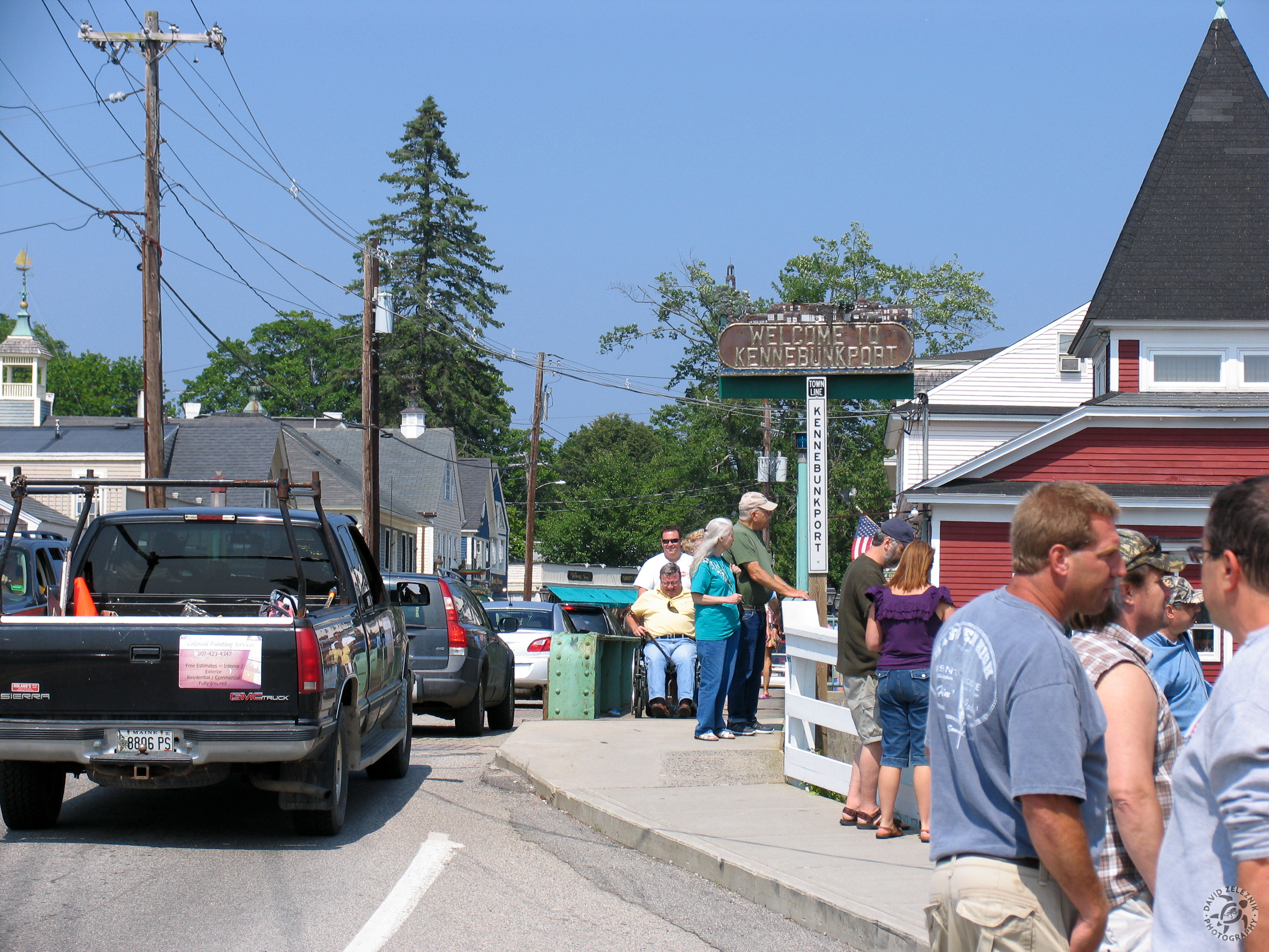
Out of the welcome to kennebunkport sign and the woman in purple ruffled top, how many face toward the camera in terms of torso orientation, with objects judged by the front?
1

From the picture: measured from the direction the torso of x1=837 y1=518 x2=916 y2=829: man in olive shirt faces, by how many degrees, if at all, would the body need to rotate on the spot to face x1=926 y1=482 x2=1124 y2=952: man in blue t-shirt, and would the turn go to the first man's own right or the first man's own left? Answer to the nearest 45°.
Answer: approximately 135° to the first man's own right

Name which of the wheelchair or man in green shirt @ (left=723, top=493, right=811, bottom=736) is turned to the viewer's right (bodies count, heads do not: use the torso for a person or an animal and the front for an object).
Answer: the man in green shirt

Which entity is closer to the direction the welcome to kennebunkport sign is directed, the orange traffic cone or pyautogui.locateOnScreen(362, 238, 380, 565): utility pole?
the orange traffic cone

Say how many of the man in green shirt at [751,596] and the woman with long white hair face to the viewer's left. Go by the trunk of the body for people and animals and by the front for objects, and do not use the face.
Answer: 0

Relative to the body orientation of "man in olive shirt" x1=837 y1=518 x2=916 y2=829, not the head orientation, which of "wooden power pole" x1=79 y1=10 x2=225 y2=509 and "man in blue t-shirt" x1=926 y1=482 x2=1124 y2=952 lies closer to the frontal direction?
the wooden power pole

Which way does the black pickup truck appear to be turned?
away from the camera

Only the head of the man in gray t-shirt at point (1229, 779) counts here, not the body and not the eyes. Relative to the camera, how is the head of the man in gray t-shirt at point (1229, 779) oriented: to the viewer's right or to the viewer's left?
to the viewer's left
